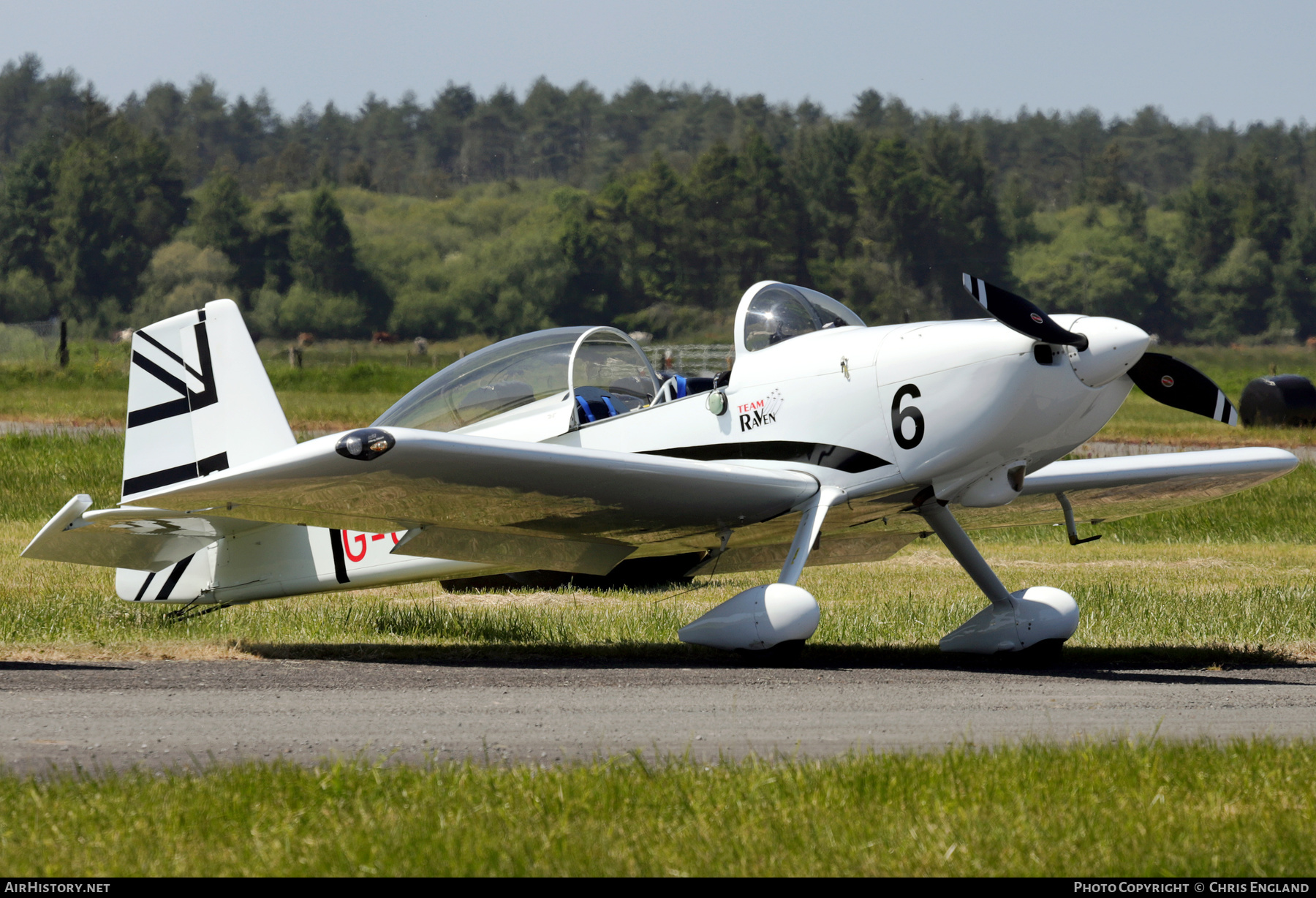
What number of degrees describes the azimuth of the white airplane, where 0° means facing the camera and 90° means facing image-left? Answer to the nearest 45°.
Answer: approximately 315°
